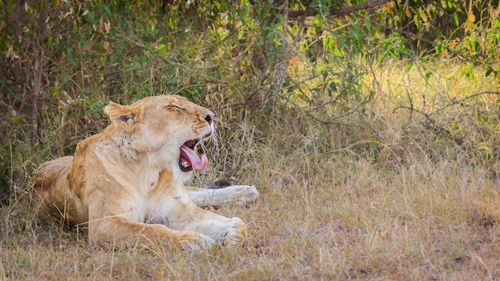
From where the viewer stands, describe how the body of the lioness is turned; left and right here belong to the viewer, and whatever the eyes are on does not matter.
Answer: facing the viewer and to the right of the viewer
